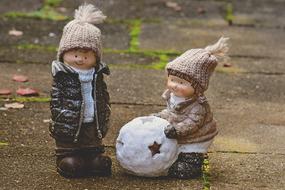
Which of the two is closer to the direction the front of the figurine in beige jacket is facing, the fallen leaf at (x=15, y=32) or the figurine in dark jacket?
the figurine in dark jacket

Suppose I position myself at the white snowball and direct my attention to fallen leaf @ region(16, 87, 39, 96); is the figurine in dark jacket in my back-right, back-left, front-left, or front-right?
front-left

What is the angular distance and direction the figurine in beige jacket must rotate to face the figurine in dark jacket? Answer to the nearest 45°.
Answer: approximately 45° to its right

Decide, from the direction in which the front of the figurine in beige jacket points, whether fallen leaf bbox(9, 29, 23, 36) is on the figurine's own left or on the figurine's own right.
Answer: on the figurine's own right

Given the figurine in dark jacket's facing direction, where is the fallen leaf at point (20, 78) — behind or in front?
behind

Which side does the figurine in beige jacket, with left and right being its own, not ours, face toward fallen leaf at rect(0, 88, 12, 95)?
right

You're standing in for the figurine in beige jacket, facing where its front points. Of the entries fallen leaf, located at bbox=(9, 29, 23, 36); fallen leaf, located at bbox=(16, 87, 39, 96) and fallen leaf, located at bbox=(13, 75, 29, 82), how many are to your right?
3

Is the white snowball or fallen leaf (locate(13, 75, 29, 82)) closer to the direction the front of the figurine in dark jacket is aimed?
the white snowball

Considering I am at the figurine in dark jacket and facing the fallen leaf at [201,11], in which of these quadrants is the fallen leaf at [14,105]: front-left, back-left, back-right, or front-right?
front-left

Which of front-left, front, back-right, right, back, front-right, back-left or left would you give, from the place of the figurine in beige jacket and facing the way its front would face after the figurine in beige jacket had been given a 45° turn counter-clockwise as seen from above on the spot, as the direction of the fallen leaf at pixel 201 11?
back

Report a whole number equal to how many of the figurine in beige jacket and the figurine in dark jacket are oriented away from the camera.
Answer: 0

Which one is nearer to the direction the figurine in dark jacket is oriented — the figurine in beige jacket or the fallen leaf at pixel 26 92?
the figurine in beige jacket

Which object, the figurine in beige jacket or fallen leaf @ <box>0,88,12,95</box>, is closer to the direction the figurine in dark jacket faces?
the figurine in beige jacket

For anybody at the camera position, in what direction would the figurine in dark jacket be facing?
facing the viewer

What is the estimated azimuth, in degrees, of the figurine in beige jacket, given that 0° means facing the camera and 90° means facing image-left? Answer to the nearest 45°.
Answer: approximately 45°

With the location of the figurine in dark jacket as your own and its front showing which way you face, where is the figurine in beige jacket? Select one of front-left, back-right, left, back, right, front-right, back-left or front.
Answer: left
